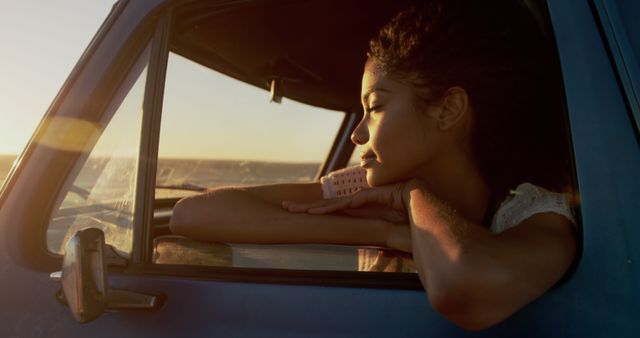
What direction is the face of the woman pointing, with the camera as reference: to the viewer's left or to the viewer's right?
to the viewer's left

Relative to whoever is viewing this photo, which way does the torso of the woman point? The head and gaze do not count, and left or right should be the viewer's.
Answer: facing the viewer and to the left of the viewer
